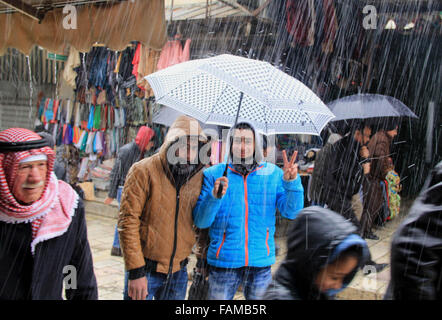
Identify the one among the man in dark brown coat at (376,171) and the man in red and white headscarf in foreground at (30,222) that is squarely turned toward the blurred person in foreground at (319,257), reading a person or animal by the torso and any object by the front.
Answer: the man in red and white headscarf in foreground at (30,222)

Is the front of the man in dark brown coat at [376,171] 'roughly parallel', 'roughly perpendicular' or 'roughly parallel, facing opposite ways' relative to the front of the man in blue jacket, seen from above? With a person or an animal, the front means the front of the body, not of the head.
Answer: roughly perpendicular

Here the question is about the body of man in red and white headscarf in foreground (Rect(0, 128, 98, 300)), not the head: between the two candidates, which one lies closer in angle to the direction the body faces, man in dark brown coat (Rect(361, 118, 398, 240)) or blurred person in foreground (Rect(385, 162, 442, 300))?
the blurred person in foreground

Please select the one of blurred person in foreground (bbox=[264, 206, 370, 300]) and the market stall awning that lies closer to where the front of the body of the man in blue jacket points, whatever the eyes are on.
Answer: the blurred person in foreground

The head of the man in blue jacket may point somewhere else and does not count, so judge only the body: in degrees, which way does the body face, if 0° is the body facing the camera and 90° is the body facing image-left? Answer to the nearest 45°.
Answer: approximately 0°

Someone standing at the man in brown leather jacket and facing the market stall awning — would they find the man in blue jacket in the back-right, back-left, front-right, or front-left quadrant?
back-right
